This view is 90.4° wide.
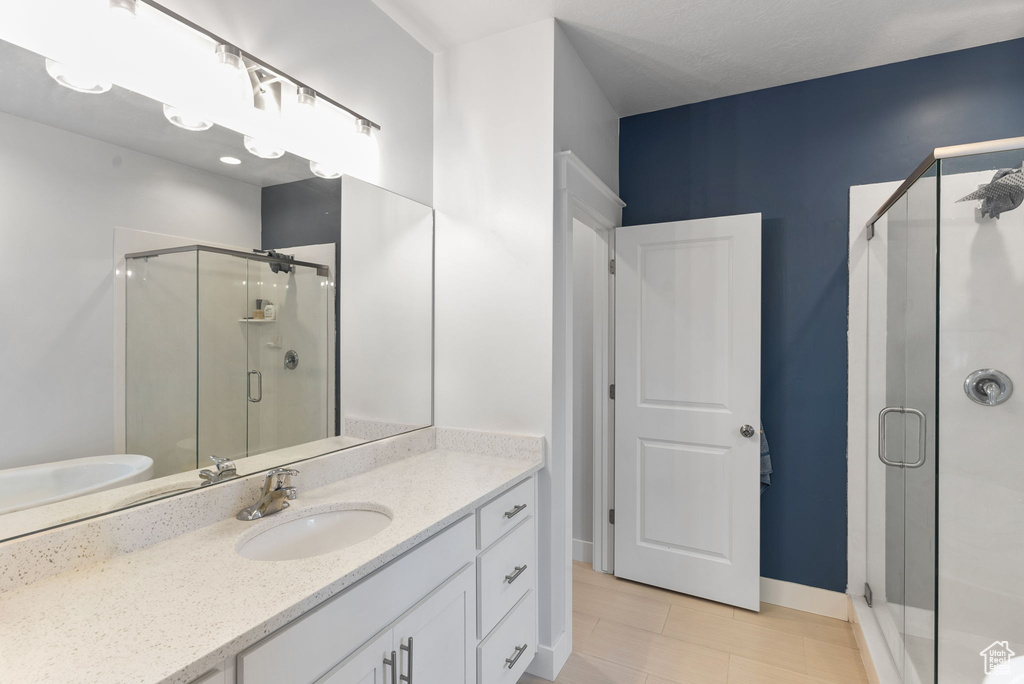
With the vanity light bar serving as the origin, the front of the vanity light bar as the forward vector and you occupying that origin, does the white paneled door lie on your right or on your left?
on your left

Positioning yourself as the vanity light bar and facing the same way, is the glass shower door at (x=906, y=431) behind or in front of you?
in front

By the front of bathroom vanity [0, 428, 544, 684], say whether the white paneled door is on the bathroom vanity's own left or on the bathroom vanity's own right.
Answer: on the bathroom vanity's own left

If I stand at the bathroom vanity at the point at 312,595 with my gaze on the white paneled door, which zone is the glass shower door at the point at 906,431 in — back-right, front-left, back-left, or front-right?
front-right

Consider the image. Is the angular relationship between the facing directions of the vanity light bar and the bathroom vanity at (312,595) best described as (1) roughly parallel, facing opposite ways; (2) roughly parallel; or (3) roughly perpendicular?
roughly parallel

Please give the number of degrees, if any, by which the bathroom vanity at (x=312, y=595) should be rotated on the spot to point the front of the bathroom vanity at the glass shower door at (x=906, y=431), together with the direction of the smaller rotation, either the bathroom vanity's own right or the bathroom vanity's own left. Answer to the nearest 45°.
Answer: approximately 45° to the bathroom vanity's own left

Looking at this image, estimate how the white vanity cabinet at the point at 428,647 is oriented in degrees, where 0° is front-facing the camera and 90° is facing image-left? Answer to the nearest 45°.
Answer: approximately 315°

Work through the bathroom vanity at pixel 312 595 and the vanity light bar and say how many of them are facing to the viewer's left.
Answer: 0

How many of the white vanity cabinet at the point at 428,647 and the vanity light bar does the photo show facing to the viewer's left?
0

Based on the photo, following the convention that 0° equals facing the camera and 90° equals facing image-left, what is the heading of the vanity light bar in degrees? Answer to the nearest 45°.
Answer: approximately 315°

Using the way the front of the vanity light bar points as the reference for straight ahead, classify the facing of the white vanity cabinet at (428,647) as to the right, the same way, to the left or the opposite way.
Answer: the same way

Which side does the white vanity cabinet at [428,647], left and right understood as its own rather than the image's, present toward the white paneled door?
left
